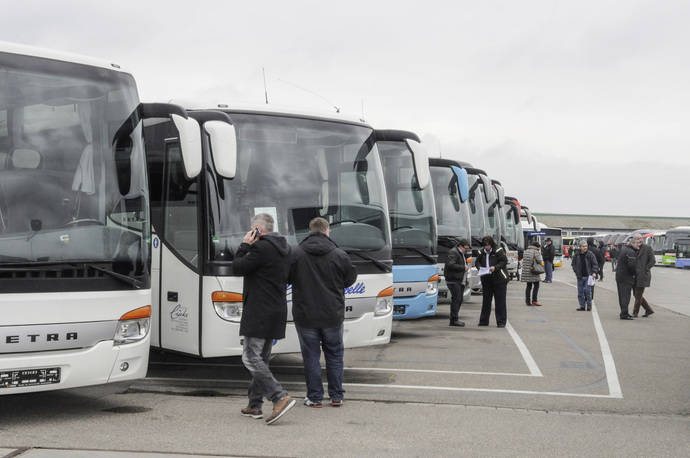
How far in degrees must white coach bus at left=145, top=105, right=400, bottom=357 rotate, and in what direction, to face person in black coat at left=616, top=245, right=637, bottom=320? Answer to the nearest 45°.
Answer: approximately 90° to its left

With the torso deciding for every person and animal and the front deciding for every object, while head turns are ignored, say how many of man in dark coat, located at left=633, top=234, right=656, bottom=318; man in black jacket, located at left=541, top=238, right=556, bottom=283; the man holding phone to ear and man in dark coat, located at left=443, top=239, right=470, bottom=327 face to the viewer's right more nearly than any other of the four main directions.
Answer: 1

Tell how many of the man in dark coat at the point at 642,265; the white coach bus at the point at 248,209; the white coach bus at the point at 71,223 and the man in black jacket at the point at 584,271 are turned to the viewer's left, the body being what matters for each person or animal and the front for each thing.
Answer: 1

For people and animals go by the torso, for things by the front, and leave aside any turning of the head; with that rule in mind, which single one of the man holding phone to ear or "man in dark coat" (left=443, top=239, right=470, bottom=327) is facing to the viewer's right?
the man in dark coat

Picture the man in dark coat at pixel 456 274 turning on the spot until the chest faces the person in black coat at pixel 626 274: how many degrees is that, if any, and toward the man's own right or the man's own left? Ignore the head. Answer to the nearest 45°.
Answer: approximately 45° to the man's own left

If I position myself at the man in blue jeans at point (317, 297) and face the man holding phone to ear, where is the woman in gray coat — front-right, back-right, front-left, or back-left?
back-right

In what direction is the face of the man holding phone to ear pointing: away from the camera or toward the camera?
away from the camera

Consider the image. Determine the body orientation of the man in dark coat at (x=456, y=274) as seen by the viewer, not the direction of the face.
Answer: to the viewer's right

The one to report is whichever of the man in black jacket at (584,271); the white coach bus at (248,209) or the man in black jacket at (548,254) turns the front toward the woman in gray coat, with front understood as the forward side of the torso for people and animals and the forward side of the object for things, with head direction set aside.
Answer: the man in black jacket at (548,254)

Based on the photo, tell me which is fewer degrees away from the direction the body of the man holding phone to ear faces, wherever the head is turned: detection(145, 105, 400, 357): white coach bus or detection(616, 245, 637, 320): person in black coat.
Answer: the white coach bus

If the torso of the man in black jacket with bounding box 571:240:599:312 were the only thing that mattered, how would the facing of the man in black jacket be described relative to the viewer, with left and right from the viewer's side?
facing the viewer

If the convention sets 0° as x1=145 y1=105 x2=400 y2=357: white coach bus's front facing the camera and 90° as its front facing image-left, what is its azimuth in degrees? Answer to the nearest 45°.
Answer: approximately 315°
